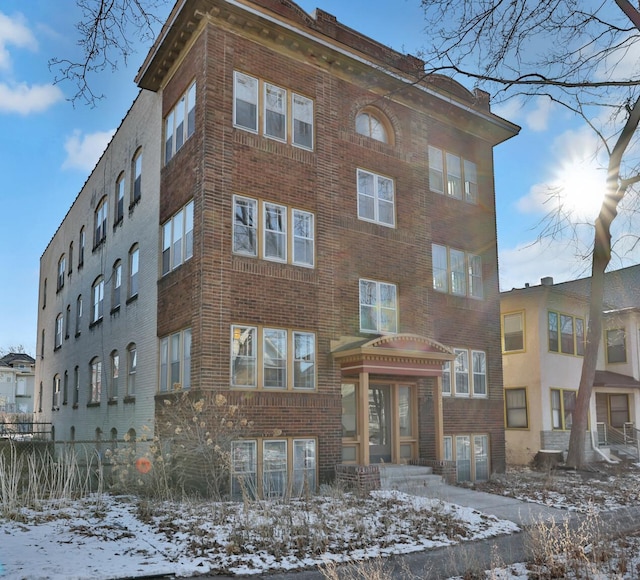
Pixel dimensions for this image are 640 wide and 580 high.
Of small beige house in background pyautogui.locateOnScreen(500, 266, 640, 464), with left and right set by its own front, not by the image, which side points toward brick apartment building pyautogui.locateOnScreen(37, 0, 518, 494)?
right

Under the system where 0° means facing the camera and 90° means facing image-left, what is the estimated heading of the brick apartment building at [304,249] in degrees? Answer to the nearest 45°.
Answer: approximately 315°

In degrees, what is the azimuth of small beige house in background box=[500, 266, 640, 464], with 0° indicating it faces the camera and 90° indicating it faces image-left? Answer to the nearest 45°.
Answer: approximately 315°

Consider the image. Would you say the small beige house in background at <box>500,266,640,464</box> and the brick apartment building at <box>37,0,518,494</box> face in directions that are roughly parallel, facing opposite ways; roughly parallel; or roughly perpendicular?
roughly parallel

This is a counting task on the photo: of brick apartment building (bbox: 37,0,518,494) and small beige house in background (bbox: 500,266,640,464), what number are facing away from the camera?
0

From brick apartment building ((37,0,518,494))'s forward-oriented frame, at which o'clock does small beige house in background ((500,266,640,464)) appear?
The small beige house in background is roughly at 9 o'clock from the brick apartment building.
